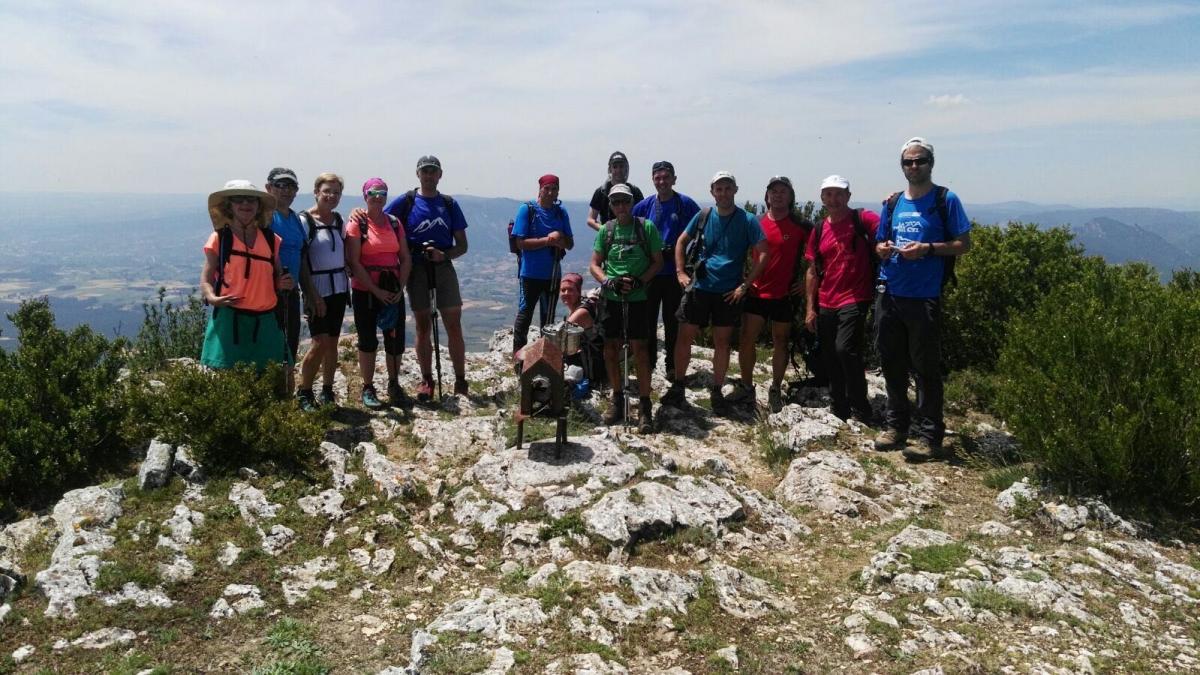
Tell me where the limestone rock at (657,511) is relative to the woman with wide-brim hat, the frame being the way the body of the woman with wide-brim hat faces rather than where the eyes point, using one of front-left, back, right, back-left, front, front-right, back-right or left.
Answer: front-left

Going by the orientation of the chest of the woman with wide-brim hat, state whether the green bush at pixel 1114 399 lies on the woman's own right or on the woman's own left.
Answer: on the woman's own left

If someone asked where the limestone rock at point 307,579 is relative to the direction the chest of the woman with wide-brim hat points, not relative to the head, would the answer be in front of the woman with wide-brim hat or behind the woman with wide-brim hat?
in front

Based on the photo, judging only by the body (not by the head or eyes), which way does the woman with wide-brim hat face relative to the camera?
toward the camera

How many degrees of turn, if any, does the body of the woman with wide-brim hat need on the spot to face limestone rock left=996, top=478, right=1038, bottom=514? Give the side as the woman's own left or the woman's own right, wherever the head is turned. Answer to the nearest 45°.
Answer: approximately 45° to the woman's own left

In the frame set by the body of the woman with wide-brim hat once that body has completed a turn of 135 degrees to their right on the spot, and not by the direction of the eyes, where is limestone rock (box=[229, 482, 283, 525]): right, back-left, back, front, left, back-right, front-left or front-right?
back-left

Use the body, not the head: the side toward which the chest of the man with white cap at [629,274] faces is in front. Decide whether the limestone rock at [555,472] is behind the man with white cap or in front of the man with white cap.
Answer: in front
